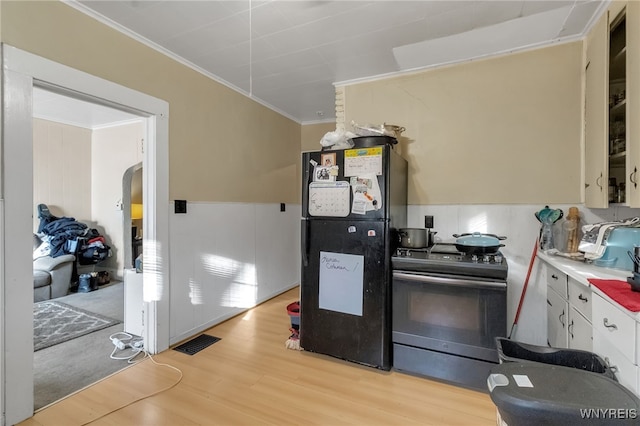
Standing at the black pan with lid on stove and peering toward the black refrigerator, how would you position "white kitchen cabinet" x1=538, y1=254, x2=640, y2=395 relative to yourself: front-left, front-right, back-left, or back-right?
back-left

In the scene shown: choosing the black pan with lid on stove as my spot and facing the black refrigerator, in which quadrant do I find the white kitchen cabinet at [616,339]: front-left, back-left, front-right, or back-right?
back-left

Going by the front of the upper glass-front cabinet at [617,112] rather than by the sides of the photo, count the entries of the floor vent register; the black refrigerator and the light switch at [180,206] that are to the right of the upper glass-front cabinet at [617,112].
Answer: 0

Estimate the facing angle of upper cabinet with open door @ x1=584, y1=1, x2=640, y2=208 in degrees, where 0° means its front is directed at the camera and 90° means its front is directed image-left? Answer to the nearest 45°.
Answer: approximately 90°

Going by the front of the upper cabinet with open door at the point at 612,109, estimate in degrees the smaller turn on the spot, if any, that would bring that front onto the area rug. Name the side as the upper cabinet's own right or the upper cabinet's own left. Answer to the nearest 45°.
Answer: approximately 45° to the upper cabinet's own left

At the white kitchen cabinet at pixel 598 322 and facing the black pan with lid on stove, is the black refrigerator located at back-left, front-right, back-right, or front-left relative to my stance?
front-left

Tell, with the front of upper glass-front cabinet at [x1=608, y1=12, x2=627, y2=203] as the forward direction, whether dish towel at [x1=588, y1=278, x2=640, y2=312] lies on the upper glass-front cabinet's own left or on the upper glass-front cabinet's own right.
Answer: on the upper glass-front cabinet's own left
